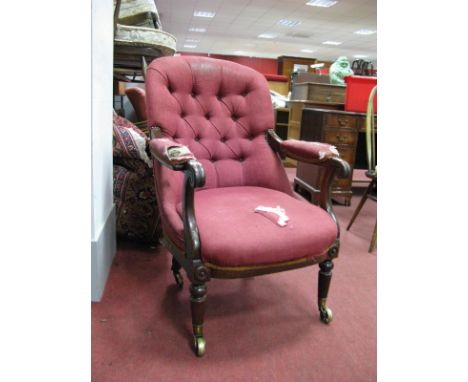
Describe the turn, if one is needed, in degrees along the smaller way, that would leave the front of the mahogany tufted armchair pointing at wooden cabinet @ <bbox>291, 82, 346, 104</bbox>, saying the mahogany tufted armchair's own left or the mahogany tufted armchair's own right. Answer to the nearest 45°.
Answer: approximately 135° to the mahogany tufted armchair's own left

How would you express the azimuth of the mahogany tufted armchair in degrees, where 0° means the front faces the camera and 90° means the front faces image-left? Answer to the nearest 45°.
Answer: approximately 315°

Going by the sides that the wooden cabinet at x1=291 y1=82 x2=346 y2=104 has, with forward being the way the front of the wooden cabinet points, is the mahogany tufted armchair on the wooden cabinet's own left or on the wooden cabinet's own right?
on the wooden cabinet's own right

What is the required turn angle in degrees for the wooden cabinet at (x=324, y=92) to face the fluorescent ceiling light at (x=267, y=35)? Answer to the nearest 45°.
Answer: approximately 135° to its left

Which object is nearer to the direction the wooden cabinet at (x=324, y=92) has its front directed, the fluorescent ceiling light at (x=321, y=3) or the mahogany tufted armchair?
the mahogany tufted armchair

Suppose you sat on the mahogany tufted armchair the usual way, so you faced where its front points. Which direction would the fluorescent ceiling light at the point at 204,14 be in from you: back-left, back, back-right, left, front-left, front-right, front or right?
back-left

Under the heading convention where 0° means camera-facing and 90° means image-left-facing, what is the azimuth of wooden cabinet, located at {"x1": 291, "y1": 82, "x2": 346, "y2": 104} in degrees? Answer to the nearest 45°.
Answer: approximately 315°

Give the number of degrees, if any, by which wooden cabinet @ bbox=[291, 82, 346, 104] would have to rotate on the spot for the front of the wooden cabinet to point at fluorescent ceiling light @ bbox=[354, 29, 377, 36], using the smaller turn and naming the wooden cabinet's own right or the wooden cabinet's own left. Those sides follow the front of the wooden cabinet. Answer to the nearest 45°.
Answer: approximately 135° to the wooden cabinet's own left

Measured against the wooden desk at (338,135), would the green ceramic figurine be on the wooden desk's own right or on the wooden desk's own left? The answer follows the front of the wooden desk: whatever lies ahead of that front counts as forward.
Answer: on the wooden desk's own left

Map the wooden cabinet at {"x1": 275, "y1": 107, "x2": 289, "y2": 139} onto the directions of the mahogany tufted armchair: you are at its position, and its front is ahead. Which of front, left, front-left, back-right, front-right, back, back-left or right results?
back-left
